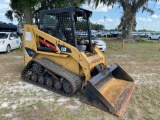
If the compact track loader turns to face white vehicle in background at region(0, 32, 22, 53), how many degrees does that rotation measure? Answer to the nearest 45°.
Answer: approximately 180°

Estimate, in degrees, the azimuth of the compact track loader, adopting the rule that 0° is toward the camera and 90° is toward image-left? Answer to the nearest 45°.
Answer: approximately 315°
